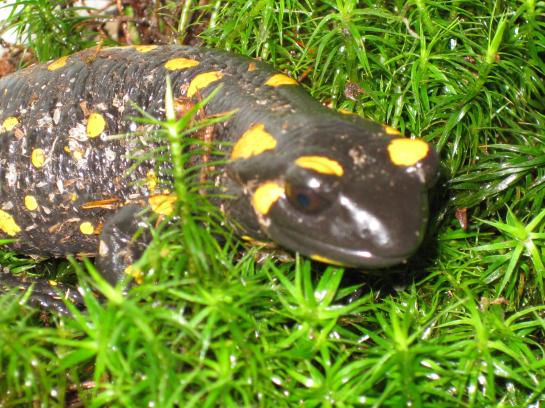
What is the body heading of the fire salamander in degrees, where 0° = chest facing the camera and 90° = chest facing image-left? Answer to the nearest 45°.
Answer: approximately 315°
